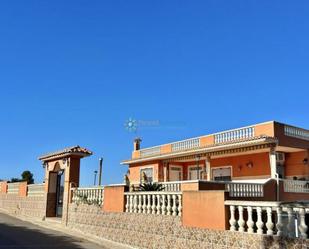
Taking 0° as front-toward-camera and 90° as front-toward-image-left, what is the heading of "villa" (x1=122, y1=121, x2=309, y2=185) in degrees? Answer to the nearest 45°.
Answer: approximately 45°
